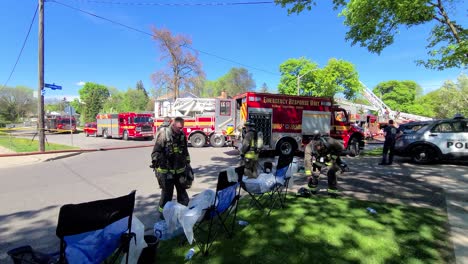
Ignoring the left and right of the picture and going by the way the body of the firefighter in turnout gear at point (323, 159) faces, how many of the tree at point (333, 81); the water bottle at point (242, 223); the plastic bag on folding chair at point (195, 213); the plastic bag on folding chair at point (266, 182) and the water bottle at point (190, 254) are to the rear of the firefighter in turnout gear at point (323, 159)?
1

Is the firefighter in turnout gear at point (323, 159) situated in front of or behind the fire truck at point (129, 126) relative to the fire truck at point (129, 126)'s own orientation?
in front

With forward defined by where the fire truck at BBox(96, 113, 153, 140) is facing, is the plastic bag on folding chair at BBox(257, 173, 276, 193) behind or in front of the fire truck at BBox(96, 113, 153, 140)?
in front

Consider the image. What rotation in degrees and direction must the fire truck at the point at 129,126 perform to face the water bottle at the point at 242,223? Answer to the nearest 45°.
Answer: approximately 45° to its right

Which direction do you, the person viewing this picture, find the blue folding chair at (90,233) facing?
facing away from the viewer and to the left of the viewer

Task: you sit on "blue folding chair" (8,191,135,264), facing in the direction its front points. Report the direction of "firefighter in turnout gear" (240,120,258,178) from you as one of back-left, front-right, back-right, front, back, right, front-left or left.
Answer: right

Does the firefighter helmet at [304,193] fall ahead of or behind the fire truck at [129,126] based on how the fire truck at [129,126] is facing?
ahead

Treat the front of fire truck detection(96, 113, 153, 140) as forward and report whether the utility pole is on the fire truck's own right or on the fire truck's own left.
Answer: on the fire truck's own right

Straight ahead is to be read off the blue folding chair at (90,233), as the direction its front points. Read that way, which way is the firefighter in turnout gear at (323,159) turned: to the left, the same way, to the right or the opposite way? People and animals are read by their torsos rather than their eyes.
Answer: to the left

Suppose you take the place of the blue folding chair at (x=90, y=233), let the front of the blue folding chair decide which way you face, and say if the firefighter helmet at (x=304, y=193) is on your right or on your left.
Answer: on your right

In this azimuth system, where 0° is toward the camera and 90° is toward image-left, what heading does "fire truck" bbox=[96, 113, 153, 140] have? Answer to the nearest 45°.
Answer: approximately 315°
